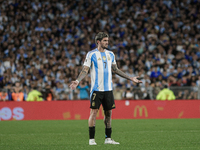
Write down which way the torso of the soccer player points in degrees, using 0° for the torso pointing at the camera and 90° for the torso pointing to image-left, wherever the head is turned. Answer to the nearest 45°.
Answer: approximately 315°

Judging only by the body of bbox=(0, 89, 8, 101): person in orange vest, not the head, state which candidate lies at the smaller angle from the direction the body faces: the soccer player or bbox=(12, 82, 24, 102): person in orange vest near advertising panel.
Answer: the soccer player

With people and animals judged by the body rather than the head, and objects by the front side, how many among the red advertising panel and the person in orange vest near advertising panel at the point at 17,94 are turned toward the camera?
2

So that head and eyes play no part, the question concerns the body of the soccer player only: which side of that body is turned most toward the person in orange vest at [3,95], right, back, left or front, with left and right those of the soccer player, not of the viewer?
back

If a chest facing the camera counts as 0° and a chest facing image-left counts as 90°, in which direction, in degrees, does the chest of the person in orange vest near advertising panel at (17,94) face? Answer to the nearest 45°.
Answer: approximately 0°

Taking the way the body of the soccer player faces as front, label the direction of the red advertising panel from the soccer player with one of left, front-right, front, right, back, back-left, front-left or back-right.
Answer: back-left

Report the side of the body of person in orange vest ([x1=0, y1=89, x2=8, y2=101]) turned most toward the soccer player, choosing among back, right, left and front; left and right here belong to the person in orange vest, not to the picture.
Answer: front

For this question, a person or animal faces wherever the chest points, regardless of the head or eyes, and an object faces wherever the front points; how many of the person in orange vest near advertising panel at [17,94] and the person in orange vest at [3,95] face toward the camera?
2
